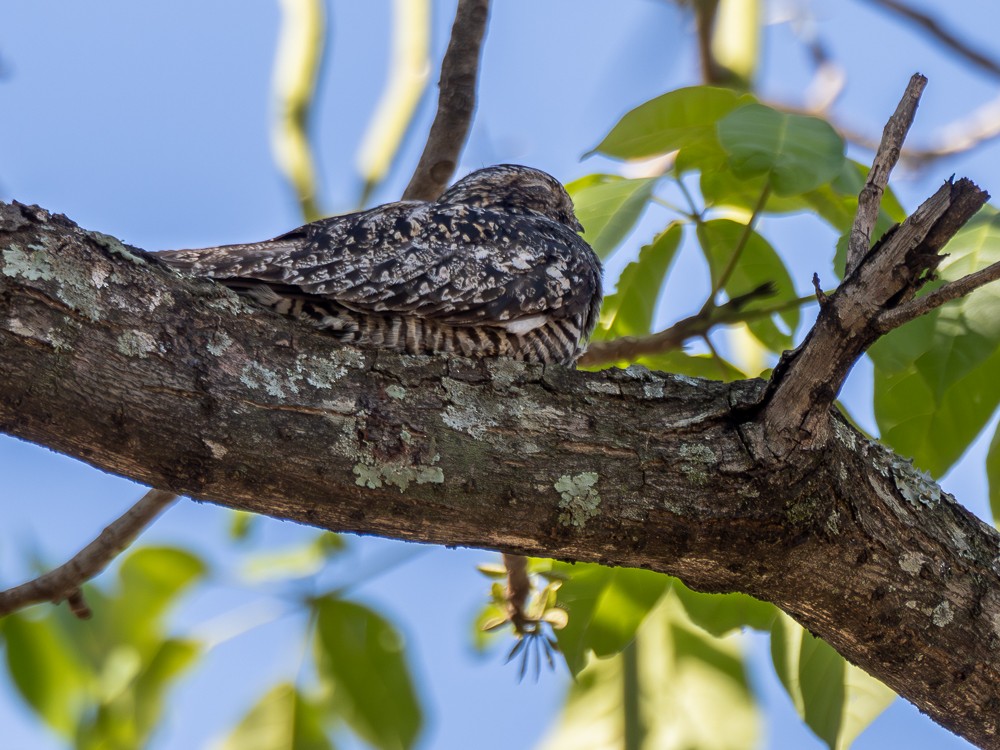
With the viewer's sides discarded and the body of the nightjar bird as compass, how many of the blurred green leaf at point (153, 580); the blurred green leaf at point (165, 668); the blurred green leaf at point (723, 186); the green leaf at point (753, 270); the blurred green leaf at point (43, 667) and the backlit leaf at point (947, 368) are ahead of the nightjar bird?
3

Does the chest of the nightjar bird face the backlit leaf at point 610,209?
yes

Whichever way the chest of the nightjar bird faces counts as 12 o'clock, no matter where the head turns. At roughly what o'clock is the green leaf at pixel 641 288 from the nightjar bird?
The green leaf is roughly at 11 o'clock from the nightjar bird.

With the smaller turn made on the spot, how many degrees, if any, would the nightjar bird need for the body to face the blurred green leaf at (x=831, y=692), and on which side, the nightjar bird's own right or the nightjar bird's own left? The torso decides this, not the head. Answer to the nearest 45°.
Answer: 0° — it already faces it

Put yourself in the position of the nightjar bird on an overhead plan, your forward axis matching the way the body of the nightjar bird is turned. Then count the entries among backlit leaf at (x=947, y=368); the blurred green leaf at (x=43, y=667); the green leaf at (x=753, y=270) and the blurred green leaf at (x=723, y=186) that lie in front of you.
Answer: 3

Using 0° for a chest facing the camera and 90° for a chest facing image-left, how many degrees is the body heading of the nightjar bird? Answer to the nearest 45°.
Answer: approximately 270°

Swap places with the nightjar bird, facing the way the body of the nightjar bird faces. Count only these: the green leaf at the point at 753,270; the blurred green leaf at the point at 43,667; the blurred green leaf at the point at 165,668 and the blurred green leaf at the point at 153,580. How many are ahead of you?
1

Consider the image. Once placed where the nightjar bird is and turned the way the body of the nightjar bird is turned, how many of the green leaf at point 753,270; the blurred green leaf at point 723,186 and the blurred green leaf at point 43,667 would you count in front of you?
2

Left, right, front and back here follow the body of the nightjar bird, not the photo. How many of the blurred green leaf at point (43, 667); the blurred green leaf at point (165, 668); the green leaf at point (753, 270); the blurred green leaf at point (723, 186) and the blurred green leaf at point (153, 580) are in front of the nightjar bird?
2
